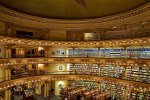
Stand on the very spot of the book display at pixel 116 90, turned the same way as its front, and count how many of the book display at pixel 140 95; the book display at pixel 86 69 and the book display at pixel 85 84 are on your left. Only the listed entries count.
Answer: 1

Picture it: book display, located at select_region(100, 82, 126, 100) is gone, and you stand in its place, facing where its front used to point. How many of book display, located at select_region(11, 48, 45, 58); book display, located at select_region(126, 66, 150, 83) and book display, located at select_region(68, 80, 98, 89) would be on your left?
1

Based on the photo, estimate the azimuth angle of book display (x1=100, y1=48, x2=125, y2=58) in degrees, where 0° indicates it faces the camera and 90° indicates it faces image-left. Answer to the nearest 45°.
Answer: approximately 0°

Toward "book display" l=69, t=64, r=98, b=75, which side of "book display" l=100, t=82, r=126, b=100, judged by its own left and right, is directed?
right
